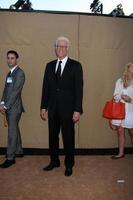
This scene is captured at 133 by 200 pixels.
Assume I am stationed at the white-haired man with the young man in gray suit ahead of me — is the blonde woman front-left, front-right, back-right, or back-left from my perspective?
back-right

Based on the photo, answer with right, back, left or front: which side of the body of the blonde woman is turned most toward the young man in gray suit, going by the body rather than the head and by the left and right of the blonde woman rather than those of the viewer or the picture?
right

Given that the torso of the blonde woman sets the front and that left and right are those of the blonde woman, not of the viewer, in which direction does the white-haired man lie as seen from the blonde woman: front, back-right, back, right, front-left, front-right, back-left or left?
front-right

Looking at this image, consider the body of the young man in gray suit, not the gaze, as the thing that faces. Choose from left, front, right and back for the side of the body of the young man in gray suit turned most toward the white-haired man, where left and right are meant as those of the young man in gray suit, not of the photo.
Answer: left

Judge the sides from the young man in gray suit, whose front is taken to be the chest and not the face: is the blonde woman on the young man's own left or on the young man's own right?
on the young man's own left

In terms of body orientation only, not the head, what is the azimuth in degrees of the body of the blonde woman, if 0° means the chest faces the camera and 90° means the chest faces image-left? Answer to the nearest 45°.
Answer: approximately 0°

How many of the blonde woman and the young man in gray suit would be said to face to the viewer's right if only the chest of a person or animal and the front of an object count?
0
